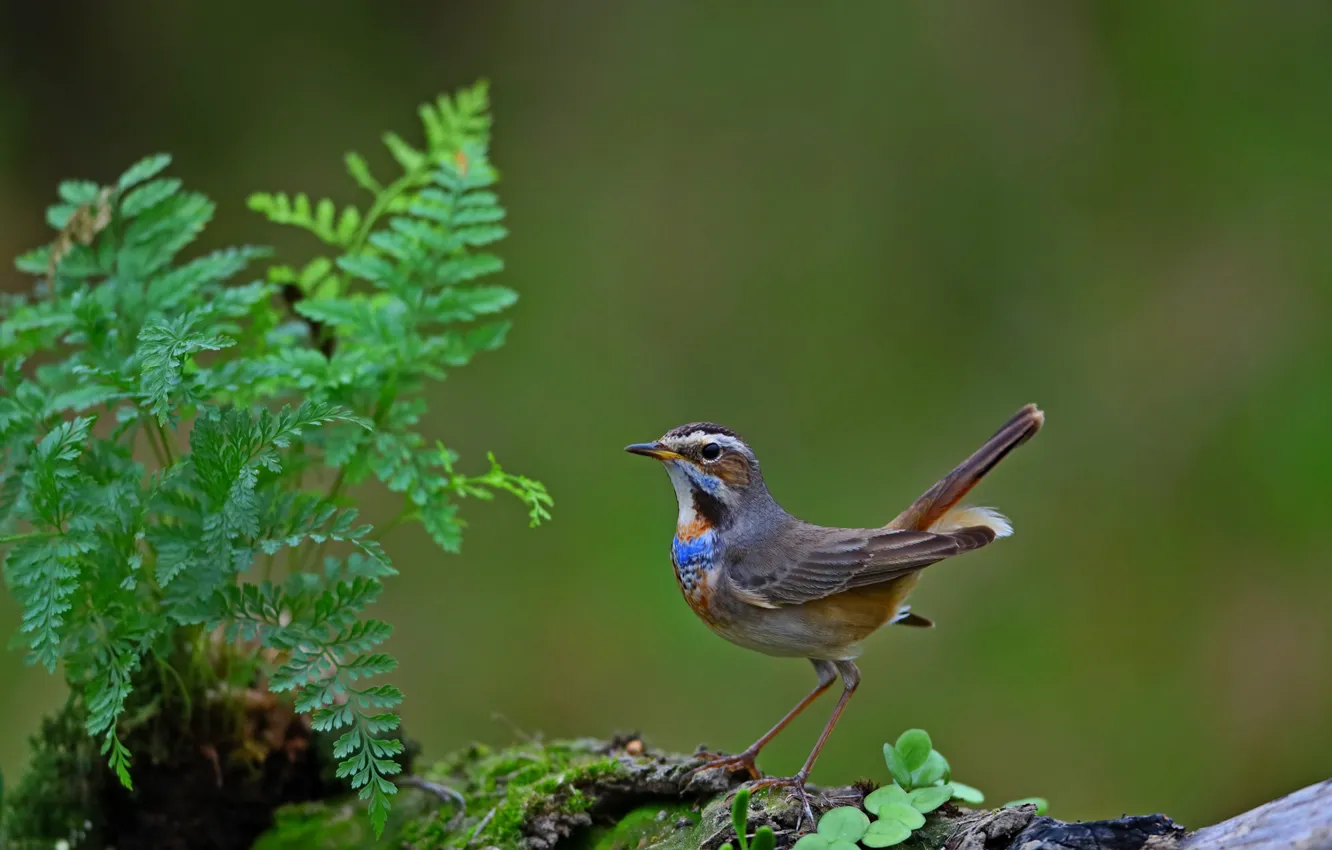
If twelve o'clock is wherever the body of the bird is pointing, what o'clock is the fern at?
The fern is roughly at 11 o'clock from the bird.

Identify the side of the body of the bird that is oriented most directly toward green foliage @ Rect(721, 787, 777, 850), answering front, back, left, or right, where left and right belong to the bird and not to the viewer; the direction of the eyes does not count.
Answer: left

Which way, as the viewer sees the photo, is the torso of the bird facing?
to the viewer's left

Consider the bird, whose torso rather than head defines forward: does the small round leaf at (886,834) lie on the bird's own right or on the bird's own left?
on the bird's own left

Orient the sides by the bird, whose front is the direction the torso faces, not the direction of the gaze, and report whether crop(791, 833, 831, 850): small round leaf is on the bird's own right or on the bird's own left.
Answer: on the bird's own left

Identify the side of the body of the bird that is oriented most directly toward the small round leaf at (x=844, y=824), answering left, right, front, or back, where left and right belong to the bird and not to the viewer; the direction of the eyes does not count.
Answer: left
